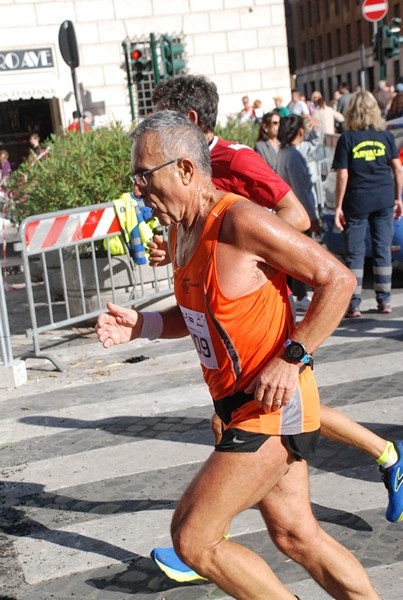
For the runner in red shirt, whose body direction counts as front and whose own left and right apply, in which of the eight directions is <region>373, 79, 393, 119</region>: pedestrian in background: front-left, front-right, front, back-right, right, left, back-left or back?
right

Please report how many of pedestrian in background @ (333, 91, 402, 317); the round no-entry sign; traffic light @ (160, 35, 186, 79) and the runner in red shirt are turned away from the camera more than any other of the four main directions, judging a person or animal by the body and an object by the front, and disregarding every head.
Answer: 1

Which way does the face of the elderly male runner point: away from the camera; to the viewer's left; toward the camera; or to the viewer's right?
to the viewer's left

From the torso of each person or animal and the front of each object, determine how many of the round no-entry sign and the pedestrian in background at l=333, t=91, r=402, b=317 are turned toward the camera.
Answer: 1

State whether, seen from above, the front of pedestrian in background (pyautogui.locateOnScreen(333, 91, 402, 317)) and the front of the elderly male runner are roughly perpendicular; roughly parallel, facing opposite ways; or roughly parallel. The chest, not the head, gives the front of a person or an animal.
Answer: roughly perpendicular

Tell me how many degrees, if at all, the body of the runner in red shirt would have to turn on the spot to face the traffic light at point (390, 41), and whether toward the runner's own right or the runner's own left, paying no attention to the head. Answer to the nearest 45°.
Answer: approximately 90° to the runner's own right

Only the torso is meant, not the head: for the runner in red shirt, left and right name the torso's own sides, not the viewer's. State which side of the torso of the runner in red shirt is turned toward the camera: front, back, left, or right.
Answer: left

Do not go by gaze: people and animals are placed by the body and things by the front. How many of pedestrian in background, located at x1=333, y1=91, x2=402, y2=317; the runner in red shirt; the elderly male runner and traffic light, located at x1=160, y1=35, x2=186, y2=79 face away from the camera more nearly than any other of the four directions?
1

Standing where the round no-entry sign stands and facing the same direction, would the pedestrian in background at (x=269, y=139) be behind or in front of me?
in front

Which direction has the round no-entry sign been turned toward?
toward the camera

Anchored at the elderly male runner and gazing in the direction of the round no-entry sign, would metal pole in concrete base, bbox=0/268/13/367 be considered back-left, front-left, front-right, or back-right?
front-left

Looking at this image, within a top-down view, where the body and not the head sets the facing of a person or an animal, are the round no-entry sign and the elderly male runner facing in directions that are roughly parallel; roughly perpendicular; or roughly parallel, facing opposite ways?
roughly perpendicular

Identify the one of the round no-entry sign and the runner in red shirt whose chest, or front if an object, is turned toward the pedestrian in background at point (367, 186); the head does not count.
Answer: the round no-entry sign

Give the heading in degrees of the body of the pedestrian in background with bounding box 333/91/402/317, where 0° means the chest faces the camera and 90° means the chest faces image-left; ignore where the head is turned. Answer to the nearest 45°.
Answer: approximately 180°
